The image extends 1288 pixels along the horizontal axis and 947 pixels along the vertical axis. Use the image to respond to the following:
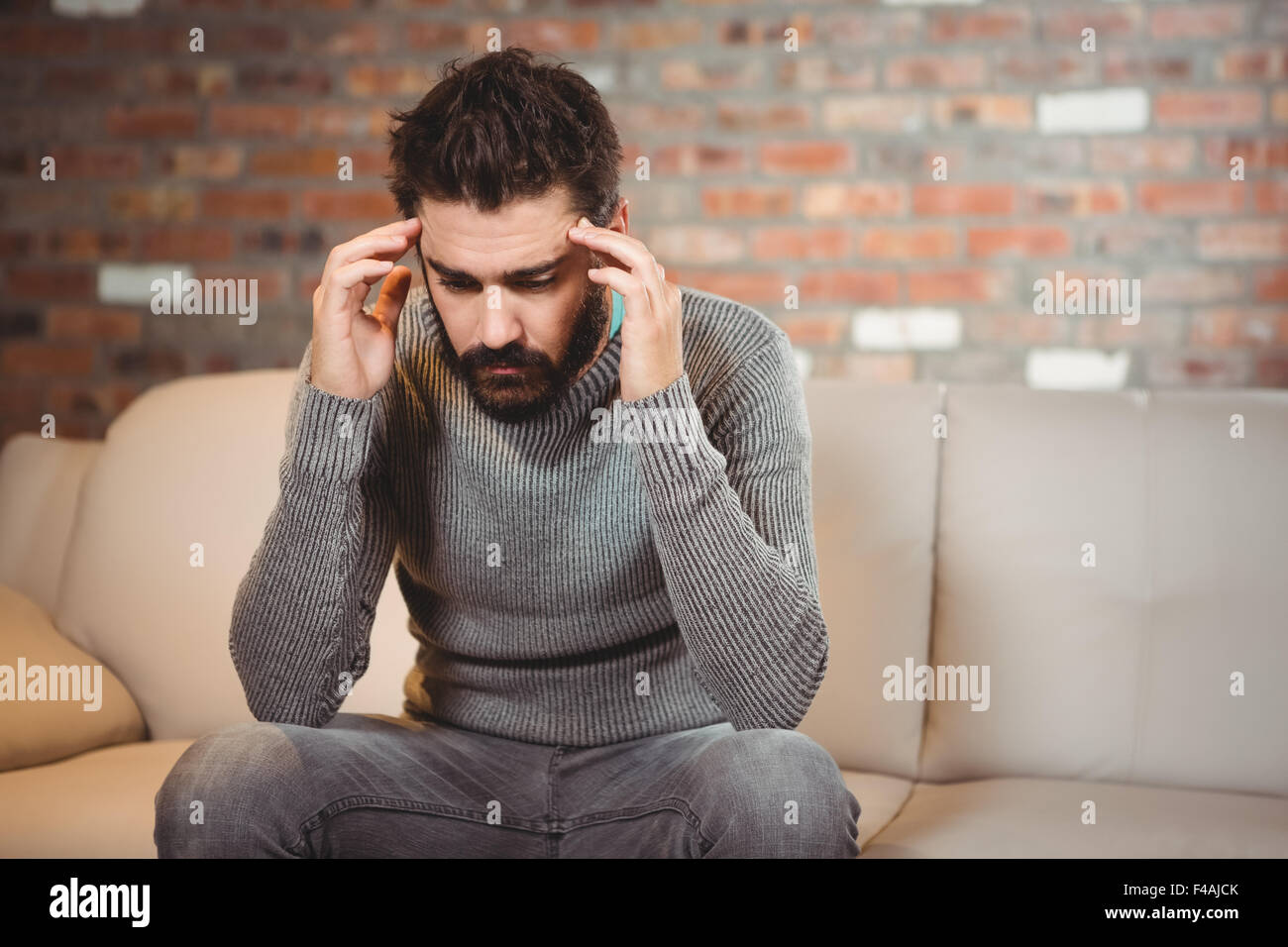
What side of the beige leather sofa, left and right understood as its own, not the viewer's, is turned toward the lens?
front

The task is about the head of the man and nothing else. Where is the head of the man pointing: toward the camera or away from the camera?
toward the camera

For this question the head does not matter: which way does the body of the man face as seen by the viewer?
toward the camera
